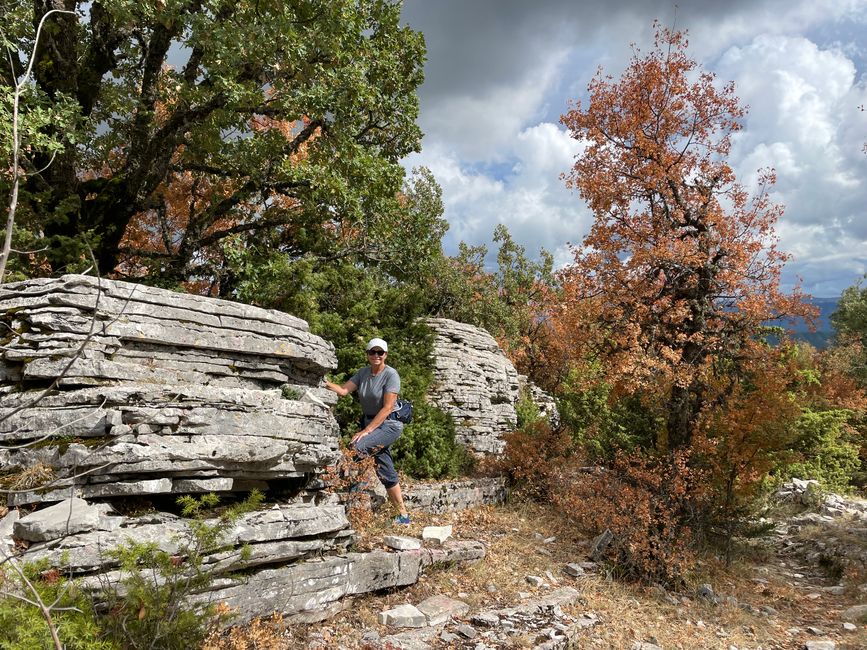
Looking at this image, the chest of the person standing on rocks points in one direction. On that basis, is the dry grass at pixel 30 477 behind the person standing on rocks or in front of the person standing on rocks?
in front

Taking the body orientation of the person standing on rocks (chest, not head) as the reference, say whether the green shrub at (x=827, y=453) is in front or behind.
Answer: behind

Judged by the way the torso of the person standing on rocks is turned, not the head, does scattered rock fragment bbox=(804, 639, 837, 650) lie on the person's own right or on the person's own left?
on the person's own left

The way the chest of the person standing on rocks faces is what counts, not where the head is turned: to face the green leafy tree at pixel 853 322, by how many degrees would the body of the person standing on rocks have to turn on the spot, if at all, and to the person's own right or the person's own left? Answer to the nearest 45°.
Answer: approximately 180°

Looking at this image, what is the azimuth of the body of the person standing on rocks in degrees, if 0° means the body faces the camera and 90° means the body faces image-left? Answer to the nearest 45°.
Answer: approximately 45°

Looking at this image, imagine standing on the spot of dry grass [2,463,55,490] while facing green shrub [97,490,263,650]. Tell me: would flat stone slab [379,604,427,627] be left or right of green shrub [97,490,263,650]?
left

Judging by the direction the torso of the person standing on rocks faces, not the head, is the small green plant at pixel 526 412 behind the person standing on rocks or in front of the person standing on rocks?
behind
